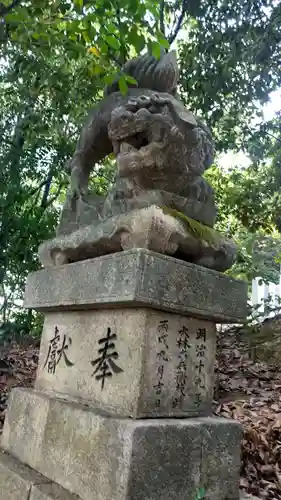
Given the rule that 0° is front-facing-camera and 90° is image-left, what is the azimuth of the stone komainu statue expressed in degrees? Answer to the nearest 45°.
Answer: approximately 45°
